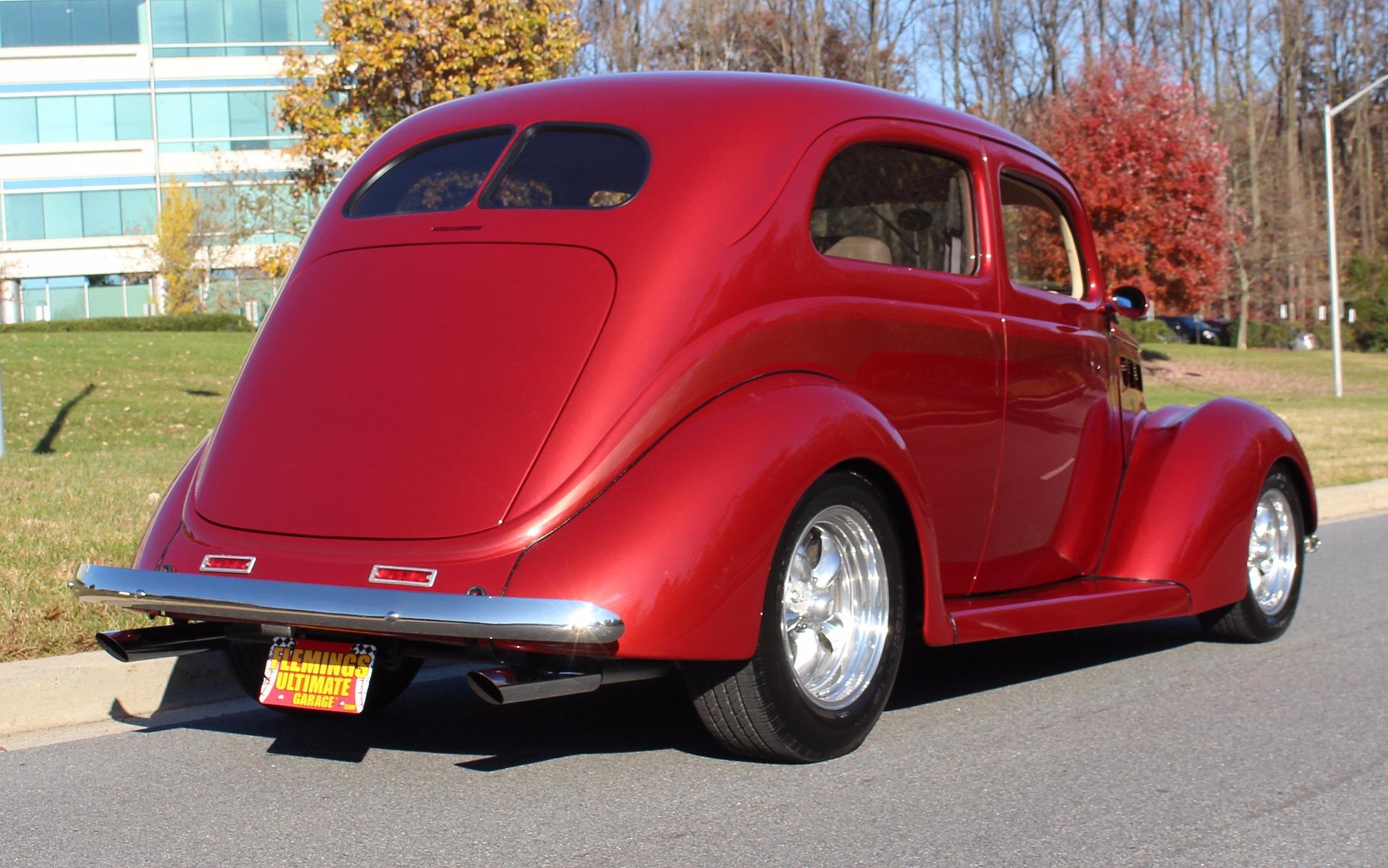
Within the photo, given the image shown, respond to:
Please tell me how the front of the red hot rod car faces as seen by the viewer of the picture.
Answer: facing away from the viewer and to the right of the viewer

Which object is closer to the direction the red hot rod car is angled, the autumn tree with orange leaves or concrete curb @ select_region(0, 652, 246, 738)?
the autumn tree with orange leaves

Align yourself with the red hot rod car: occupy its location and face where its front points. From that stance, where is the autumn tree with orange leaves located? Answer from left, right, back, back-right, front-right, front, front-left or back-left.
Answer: front-left

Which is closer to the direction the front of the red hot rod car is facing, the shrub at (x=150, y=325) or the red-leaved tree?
the red-leaved tree

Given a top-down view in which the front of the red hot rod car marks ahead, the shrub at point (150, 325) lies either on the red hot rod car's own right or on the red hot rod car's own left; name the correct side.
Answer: on the red hot rod car's own left

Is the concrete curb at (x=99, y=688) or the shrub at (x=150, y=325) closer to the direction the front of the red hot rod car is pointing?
the shrub

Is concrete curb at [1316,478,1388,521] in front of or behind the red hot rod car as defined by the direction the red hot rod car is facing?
in front

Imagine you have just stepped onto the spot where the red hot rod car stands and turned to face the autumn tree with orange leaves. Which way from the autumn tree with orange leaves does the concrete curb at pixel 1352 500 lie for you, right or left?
right
